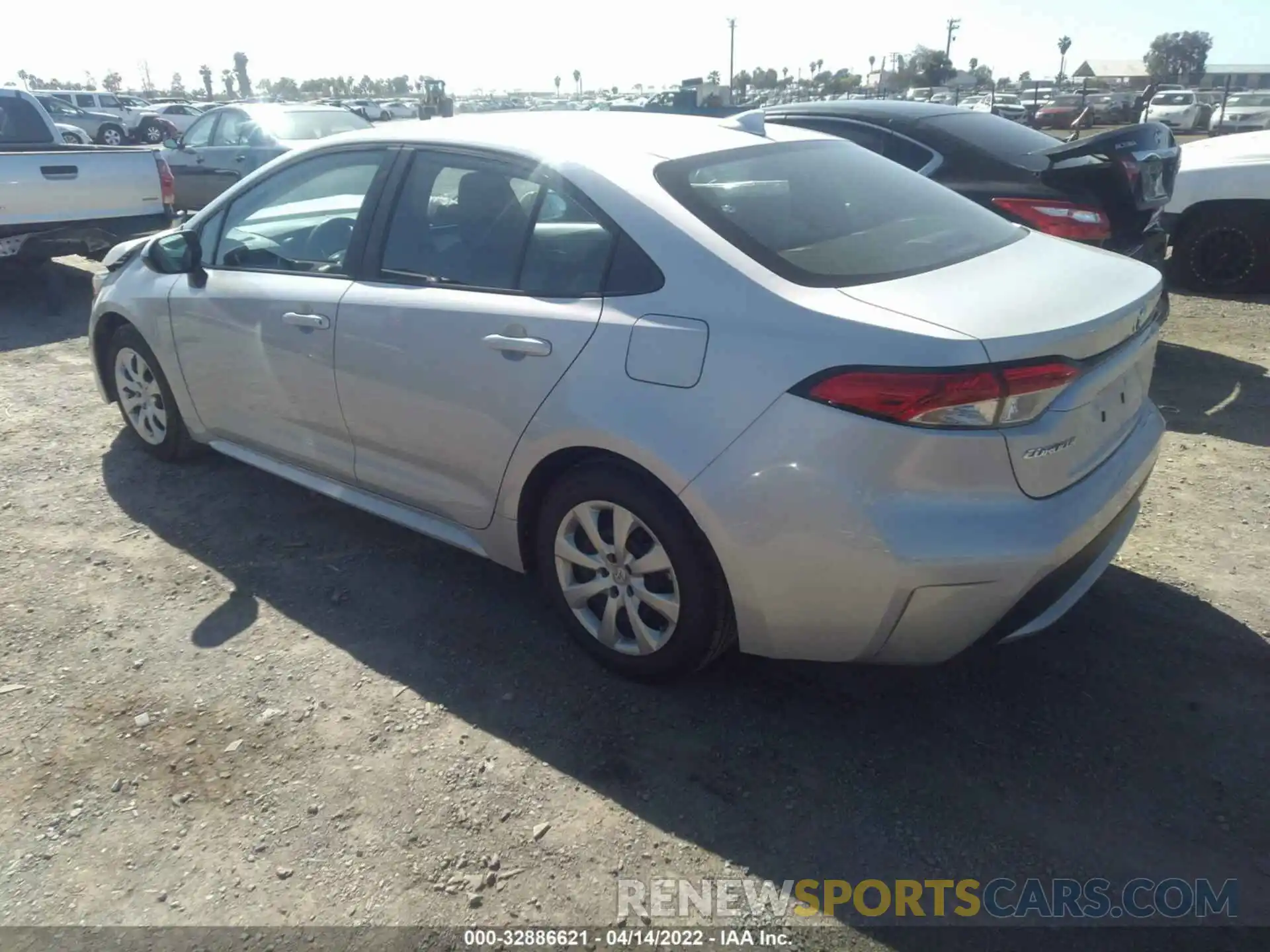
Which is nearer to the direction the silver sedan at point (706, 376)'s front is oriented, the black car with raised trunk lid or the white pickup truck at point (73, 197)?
the white pickup truck

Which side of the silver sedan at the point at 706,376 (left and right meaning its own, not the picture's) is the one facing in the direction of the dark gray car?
front

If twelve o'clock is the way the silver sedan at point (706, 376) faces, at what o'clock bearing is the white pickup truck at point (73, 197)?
The white pickup truck is roughly at 12 o'clock from the silver sedan.

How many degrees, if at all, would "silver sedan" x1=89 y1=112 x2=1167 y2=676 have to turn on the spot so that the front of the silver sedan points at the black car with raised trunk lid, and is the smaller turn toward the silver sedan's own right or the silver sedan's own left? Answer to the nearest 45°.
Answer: approximately 90° to the silver sedan's own right

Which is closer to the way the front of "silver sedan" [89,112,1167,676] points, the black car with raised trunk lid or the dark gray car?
the dark gray car

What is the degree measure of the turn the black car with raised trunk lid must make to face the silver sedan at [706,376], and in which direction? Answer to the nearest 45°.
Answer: approximately 135° to its left

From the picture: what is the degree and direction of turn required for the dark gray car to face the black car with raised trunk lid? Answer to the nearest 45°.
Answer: approximately 180°

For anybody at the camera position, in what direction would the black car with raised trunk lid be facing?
facing away from the viewer and to the left of the viewer

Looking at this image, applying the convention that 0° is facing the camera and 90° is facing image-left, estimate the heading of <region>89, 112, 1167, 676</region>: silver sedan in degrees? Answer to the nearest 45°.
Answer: approximately 135°
